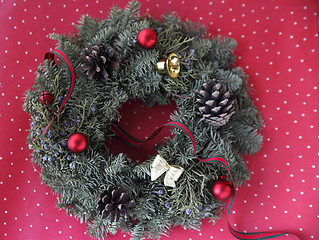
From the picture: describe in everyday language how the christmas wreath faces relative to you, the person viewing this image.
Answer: facing the viewer
